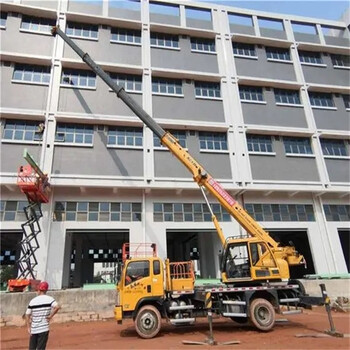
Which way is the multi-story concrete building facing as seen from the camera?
toward the camera

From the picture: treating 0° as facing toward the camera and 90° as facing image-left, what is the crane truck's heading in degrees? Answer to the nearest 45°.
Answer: approximately 90°

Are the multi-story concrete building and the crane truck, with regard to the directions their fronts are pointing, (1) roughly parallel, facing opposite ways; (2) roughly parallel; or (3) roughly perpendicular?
roughly perpendicular

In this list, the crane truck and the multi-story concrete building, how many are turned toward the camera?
1

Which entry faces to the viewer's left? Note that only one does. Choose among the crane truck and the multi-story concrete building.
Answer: the crane truck

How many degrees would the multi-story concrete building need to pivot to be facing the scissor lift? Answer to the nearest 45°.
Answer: approximately 90° to its right

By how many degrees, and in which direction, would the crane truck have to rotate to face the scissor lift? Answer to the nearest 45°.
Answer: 0° — it already faces it
